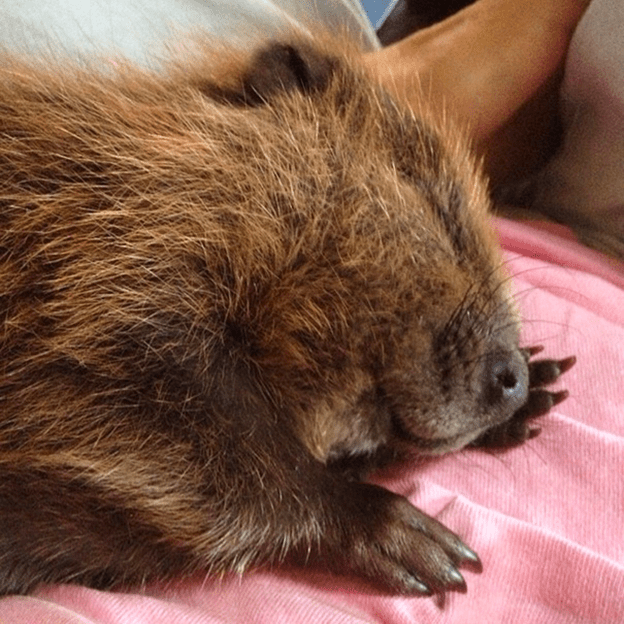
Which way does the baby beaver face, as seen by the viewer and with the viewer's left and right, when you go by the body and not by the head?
facing to the right of the viewer

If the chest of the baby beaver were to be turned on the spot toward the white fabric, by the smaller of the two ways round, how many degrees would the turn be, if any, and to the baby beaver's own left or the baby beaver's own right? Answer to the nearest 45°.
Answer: approximately 90° to the baby beaver's own left
